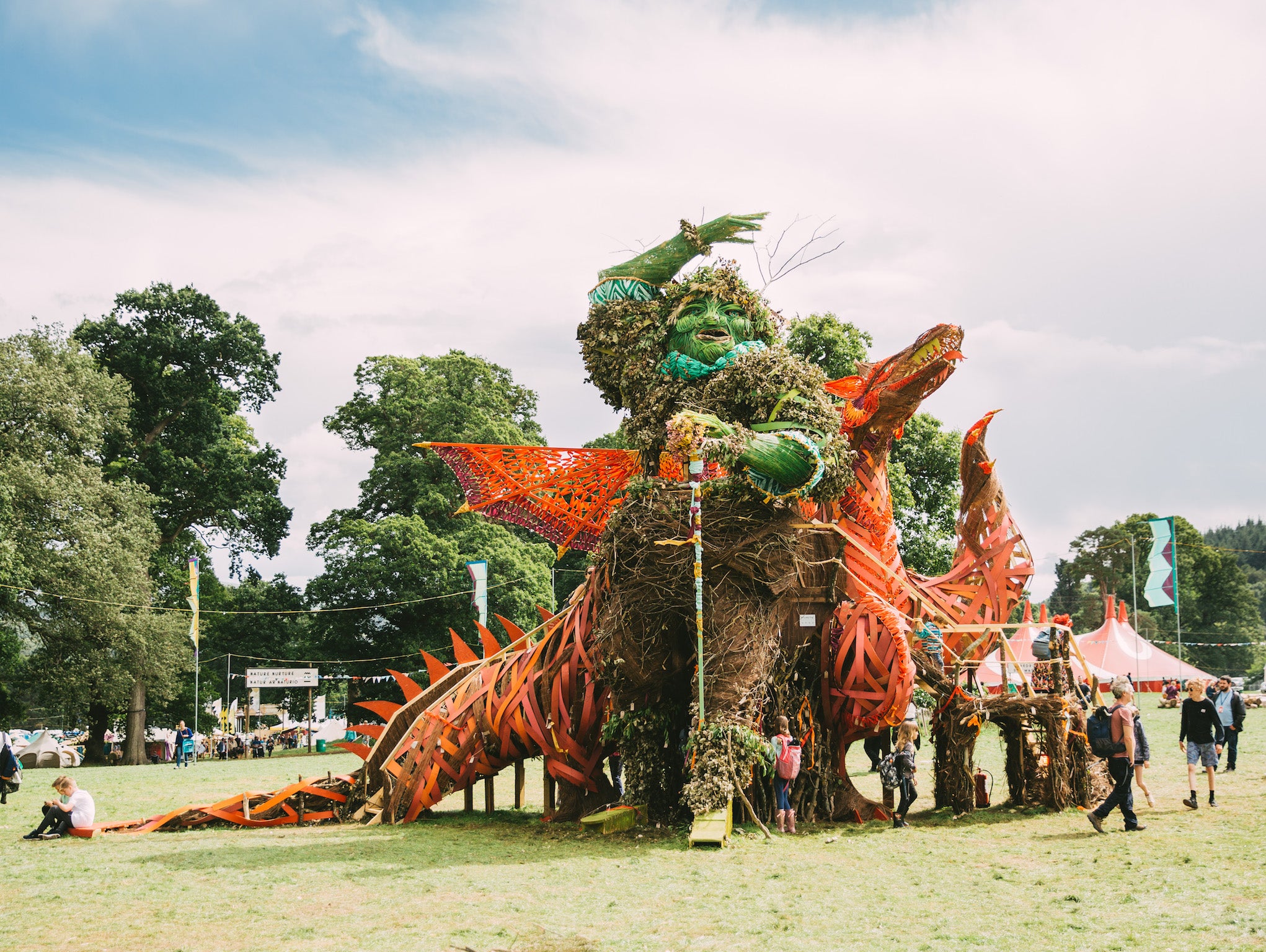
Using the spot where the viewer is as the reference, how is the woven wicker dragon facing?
facing to the right of the viewer
